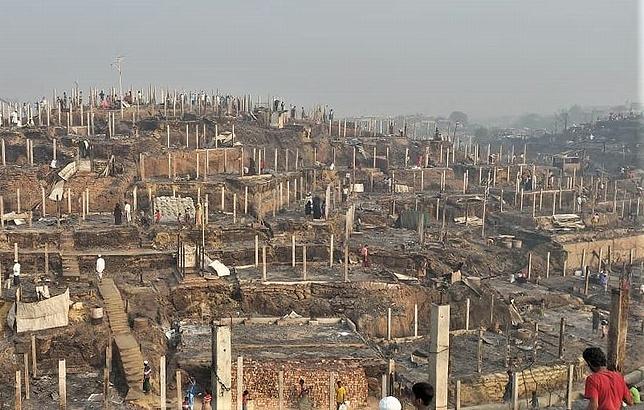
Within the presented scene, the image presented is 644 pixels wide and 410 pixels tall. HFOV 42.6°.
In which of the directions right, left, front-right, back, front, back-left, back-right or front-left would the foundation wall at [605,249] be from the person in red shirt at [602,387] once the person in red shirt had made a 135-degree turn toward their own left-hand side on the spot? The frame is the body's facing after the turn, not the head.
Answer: back

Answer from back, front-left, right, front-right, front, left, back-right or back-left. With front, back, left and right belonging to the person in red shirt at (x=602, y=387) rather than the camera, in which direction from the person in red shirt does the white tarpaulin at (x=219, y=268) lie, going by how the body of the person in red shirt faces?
front

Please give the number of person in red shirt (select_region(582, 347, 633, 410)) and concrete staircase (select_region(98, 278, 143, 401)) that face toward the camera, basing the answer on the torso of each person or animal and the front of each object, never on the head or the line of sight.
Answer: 1

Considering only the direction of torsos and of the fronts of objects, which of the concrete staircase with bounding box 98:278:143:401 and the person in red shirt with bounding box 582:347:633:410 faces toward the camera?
the concrete staircase

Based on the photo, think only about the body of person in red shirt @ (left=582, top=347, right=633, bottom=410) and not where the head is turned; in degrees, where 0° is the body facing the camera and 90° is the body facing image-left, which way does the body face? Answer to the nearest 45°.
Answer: approximately 135°

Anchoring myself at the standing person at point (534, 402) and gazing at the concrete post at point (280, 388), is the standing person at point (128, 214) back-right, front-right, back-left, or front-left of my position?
front-right

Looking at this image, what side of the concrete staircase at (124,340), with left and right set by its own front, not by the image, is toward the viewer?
front

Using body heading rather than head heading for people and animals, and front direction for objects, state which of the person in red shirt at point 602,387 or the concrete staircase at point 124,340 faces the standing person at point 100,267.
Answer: the person in red shirt

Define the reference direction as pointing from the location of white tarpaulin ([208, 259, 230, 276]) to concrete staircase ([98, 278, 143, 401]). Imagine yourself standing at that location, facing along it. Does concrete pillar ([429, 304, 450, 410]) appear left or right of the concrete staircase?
left

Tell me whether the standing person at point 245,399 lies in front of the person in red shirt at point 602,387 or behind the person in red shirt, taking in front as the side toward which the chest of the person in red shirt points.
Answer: in front

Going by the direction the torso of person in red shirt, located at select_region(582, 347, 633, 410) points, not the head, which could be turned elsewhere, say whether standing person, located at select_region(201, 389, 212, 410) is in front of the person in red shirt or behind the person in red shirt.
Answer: in front

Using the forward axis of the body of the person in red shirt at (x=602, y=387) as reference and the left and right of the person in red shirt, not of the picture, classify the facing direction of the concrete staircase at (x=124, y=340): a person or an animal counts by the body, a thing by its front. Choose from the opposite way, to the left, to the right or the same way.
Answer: the opposite way
